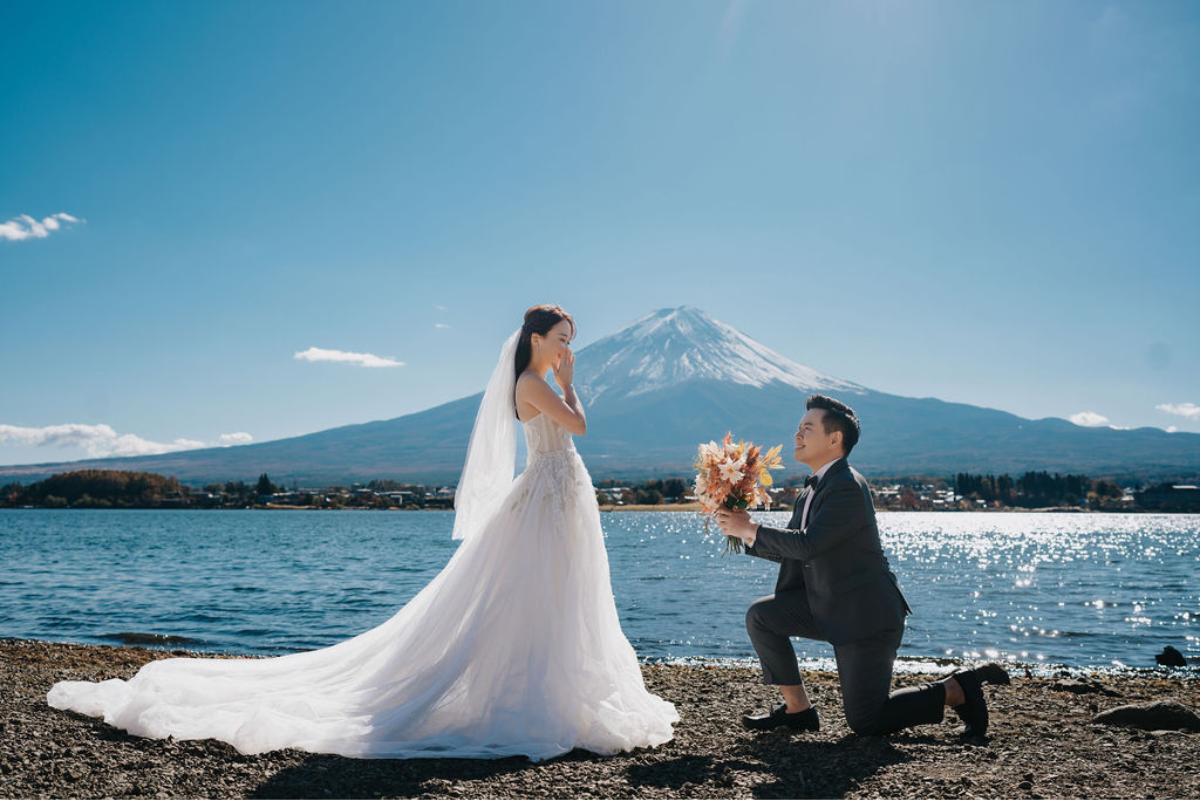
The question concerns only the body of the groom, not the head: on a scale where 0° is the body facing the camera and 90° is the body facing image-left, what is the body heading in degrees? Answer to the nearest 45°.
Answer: approximately 90°

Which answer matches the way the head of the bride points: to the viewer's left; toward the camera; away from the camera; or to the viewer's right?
to the viewer's right

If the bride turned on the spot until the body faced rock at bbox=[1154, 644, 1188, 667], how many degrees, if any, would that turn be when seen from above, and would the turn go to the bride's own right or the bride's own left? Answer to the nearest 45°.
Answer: approximately 45° to the bride's own left

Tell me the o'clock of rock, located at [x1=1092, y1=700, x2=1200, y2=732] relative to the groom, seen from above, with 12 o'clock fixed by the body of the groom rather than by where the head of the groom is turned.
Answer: The rock is roughly at 5 o'clock from the groom.

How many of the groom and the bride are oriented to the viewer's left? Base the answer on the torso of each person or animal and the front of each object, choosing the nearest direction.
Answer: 1

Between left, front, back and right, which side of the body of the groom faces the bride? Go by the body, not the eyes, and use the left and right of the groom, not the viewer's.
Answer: front

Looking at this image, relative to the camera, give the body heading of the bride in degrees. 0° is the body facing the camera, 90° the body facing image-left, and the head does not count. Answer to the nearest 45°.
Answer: approximately 270°

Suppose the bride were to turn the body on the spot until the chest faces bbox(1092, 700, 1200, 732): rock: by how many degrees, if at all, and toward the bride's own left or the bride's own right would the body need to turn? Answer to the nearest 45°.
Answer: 0° — they already face it

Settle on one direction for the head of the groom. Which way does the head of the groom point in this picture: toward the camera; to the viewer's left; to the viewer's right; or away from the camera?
to the viewer's left
